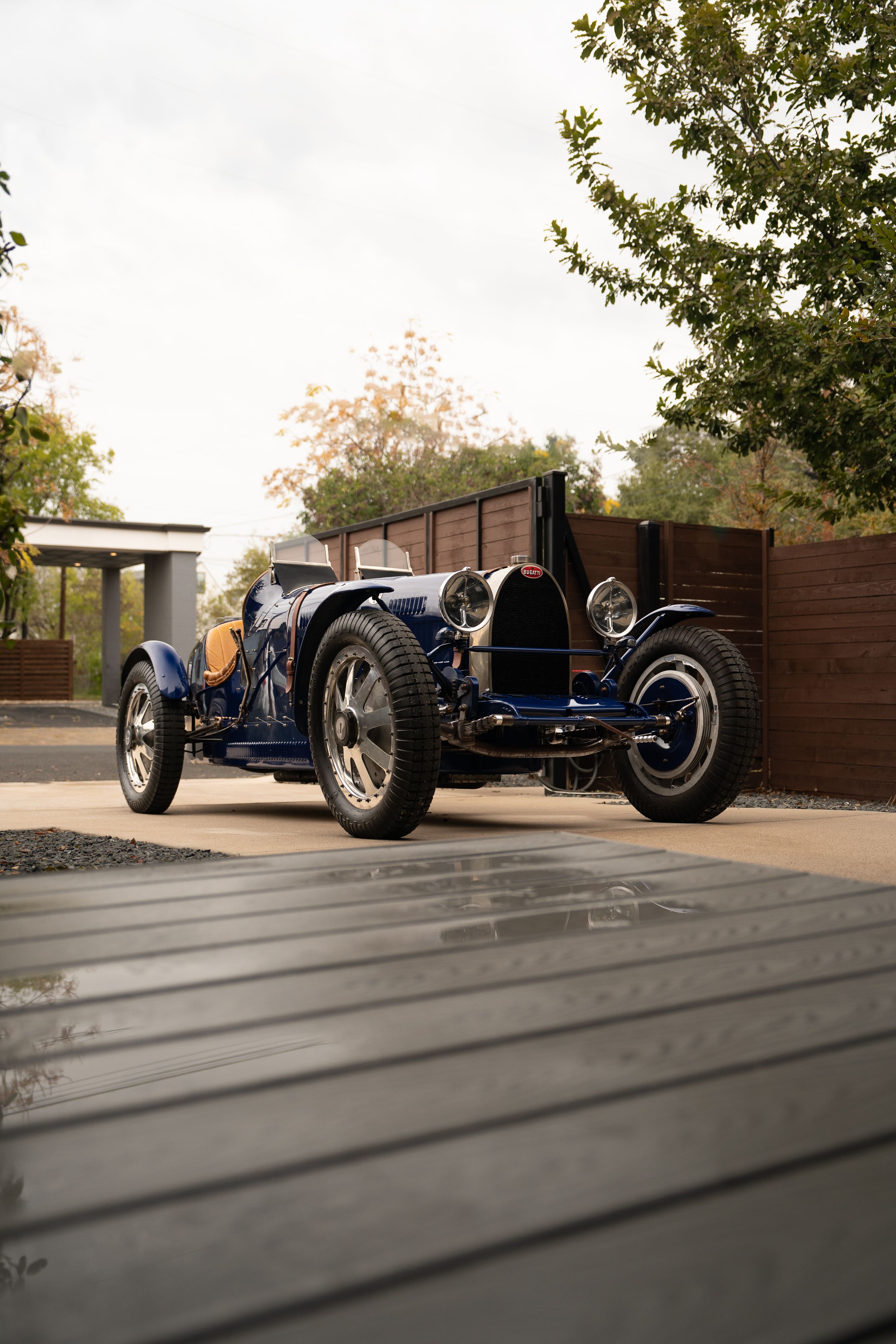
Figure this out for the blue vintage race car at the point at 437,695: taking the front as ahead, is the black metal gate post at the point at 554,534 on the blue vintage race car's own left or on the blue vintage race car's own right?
on the blue vintage race car's own left

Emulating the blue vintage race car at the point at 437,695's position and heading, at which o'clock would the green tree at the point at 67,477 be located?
The green tree is roughly at 7 o'clock from the blue vintage race car.

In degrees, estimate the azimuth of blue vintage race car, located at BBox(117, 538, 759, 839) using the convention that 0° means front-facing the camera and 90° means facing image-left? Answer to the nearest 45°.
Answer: approximately 315°

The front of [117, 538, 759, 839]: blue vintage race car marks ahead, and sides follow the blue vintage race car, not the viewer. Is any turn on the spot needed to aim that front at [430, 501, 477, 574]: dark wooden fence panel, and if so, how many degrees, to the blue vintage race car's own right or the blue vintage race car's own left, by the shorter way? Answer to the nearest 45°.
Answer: approximately 135° to the blue vintage race car's own left

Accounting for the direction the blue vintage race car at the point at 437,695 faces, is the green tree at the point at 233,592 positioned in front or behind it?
behind

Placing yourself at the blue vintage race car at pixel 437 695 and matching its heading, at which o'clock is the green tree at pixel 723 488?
The green tree is roughly at 8 o'clock from the blue vintage race car.

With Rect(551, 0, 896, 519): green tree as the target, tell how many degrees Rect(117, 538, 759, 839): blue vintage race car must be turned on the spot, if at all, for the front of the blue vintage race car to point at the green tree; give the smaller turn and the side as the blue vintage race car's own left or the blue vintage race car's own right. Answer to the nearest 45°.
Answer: approximately 90° to the blue vintage race car's own left

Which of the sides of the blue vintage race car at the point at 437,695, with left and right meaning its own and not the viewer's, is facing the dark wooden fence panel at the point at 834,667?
left
